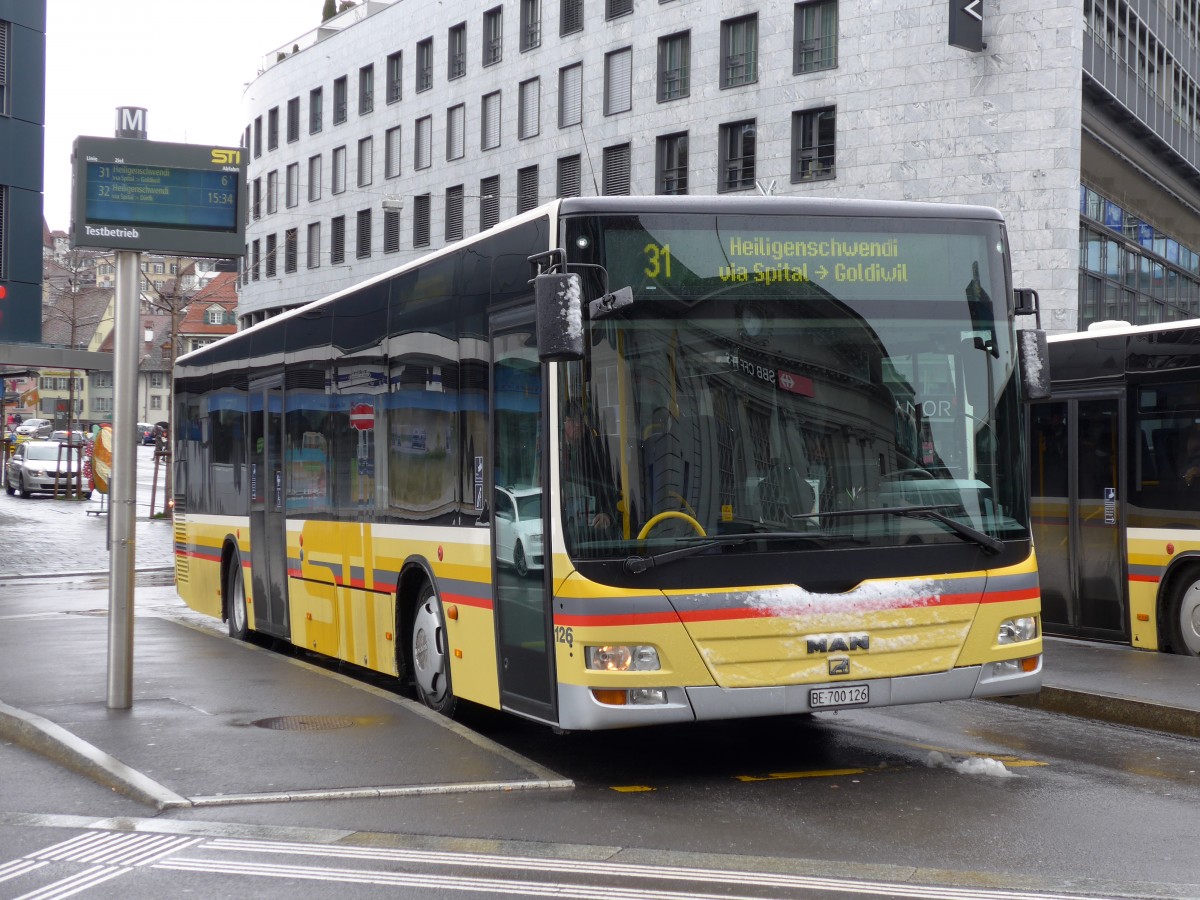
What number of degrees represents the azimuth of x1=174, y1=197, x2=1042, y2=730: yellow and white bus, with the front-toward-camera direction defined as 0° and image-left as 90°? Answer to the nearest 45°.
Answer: approximately 315°

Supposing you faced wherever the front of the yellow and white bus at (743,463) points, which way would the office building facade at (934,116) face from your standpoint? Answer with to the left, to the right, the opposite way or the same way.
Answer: to the right

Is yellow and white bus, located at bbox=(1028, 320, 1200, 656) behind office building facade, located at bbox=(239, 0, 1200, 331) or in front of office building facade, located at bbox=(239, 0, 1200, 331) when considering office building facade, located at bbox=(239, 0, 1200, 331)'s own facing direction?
in front

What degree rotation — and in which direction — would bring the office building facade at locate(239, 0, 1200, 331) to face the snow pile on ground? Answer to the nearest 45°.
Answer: approximately 45° to its left

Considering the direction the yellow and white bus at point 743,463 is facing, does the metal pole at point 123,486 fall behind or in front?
behind

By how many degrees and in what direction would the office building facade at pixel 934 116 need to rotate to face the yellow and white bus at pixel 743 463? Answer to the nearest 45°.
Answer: approximately 45° to its left

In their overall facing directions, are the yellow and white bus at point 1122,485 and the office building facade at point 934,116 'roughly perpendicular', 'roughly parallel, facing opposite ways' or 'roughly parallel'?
roughly perpendicular

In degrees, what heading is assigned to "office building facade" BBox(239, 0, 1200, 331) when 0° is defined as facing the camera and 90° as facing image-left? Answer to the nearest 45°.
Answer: approximately 45°
